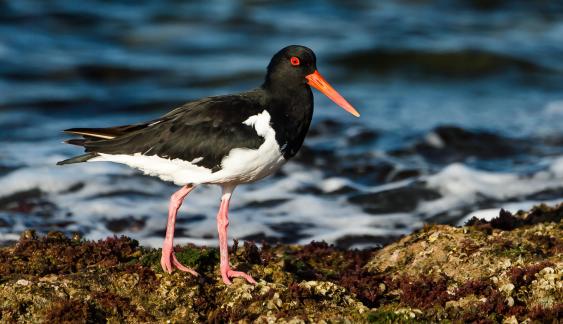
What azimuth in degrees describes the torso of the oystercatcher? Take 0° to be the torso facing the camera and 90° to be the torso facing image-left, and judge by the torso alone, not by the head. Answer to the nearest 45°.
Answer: approximately 270°
